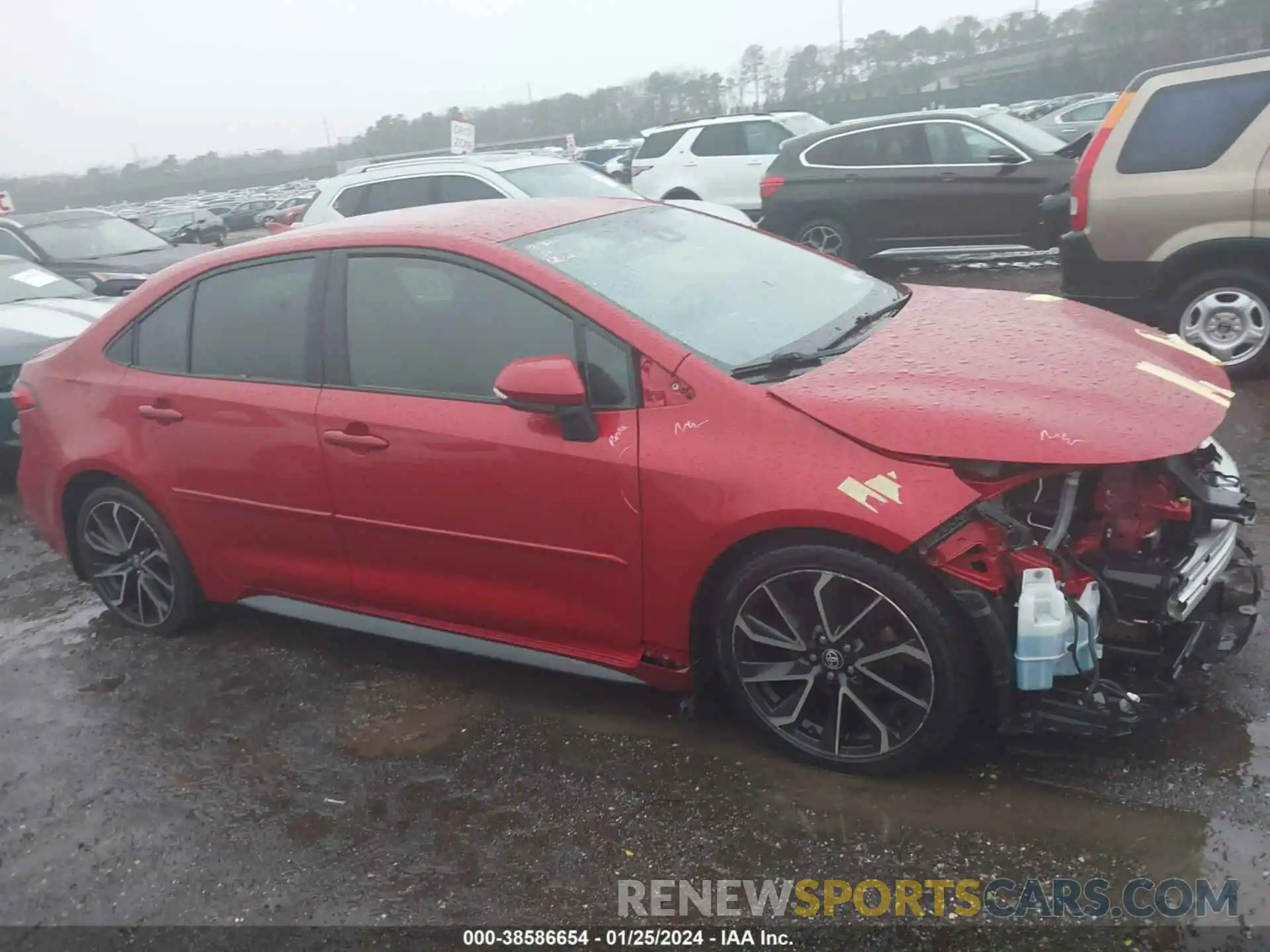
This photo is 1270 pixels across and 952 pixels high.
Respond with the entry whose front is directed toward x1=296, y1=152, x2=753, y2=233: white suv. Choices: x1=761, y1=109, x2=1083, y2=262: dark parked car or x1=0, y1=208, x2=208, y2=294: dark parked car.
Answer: x1=0, y1=208, x2=208, y2=294: dark parked car

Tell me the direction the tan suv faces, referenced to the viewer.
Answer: facing to the right of the viewer

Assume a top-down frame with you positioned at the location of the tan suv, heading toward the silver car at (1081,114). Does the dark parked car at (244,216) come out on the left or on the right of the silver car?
left

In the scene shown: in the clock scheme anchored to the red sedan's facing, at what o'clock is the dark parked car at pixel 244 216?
The dark parked car is roughly at 7 o'clock from the red sedan.

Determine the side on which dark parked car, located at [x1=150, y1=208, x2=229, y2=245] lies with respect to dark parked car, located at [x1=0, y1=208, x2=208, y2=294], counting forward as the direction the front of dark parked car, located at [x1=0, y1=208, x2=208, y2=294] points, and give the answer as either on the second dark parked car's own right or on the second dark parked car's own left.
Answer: on the second dark parked car's own left

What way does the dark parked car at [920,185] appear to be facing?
to the viewer's right

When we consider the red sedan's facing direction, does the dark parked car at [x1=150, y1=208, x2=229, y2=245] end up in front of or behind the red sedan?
behind

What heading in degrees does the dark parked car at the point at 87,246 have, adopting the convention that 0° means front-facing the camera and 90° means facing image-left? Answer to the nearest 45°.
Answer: approximately 315°

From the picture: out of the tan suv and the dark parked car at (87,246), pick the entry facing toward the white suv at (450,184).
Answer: the dark parked car
